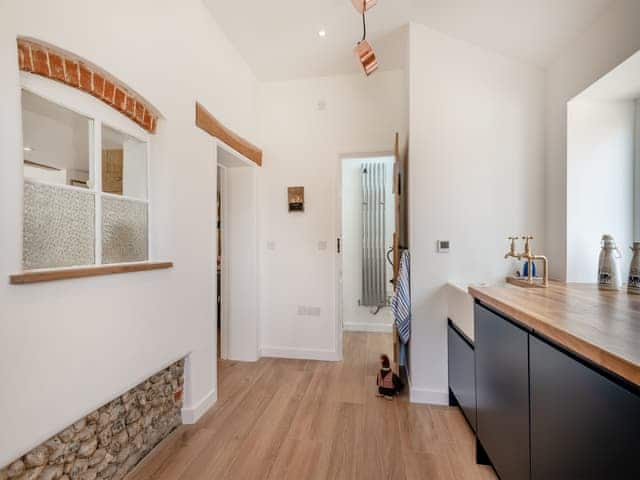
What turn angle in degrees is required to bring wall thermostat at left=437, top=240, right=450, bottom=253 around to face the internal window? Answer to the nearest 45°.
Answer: approximately 45° to its right

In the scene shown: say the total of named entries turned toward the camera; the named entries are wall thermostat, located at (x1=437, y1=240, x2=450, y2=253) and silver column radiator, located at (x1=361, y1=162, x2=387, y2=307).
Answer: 2

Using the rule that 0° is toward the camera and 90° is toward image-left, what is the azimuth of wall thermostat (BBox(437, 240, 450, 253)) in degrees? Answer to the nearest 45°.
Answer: approximately 0°

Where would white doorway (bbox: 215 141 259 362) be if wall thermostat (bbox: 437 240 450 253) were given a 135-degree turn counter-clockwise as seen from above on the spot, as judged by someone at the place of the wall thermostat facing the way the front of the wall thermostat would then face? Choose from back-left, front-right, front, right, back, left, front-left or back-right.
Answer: back-left

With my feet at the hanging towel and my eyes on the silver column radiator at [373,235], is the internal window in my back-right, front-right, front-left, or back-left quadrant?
back-left
